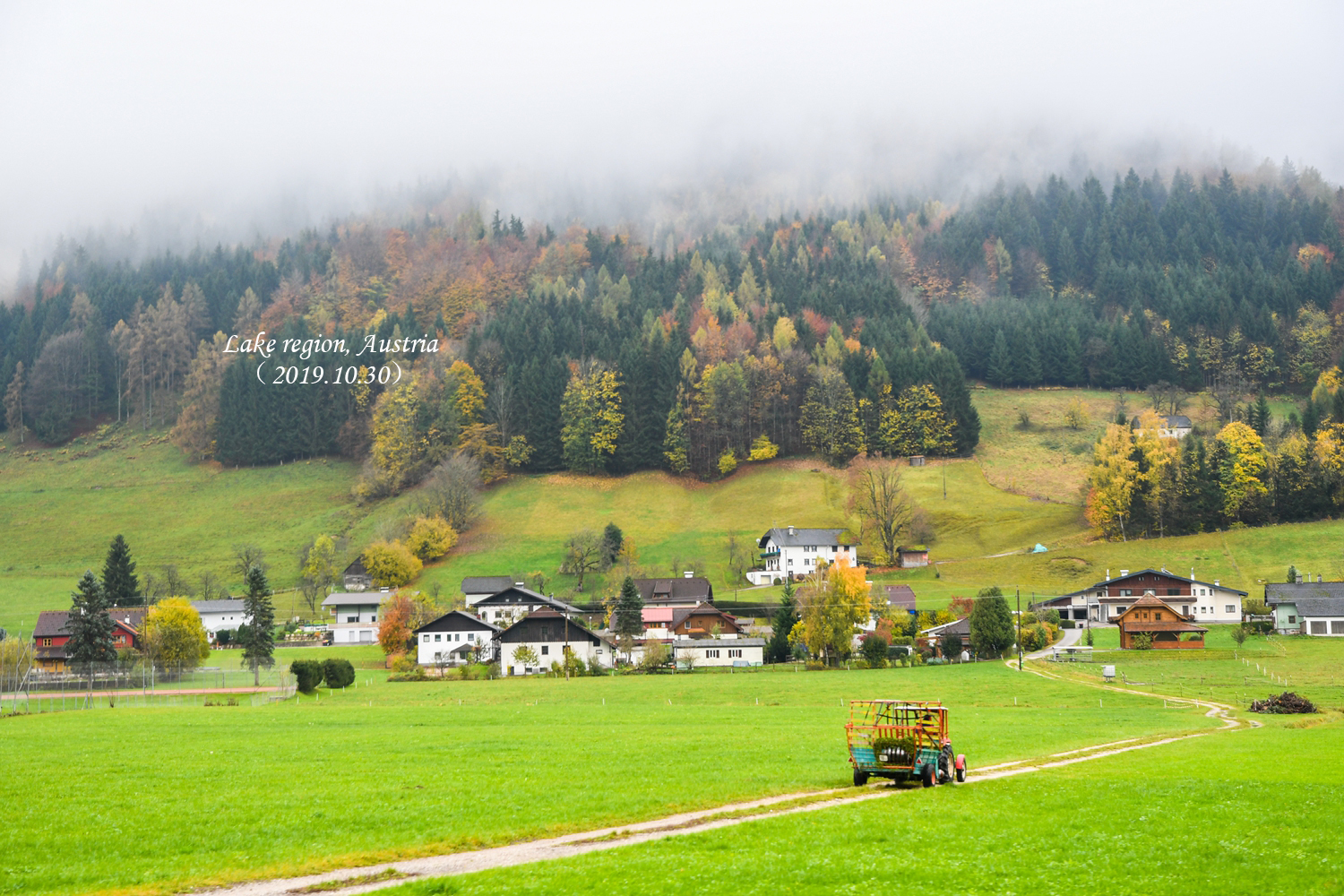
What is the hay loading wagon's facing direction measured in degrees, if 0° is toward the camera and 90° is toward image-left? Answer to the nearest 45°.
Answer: approximately 225°

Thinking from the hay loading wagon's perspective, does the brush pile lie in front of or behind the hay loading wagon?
in front
